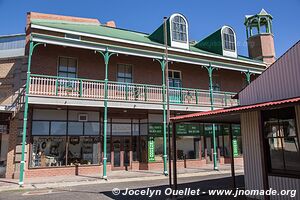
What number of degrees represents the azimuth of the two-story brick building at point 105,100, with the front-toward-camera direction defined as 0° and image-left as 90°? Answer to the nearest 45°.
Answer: approximately 315°
